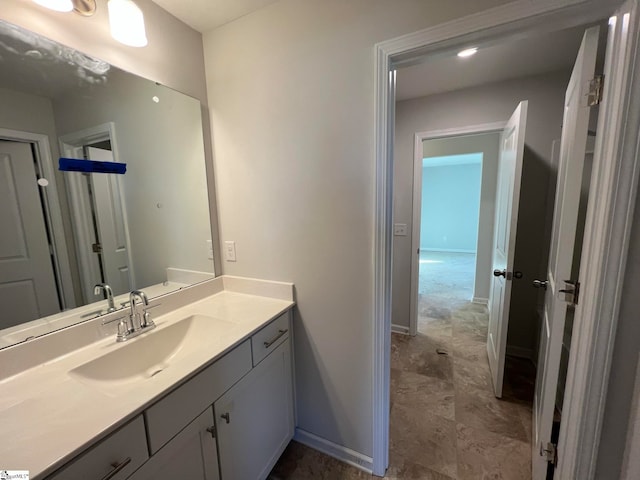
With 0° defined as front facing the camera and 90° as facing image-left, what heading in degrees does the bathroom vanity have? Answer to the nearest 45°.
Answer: approximately 315°

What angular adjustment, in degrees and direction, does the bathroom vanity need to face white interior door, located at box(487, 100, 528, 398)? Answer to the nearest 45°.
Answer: approximately 45° to its left

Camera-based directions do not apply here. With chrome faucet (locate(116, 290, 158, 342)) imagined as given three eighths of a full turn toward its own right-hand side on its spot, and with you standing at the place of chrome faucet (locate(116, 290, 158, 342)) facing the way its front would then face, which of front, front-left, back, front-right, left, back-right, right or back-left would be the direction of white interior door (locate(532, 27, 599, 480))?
back-left

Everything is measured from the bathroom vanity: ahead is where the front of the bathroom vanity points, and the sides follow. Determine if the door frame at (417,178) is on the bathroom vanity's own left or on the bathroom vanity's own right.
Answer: on the bathroom vanity's own left
